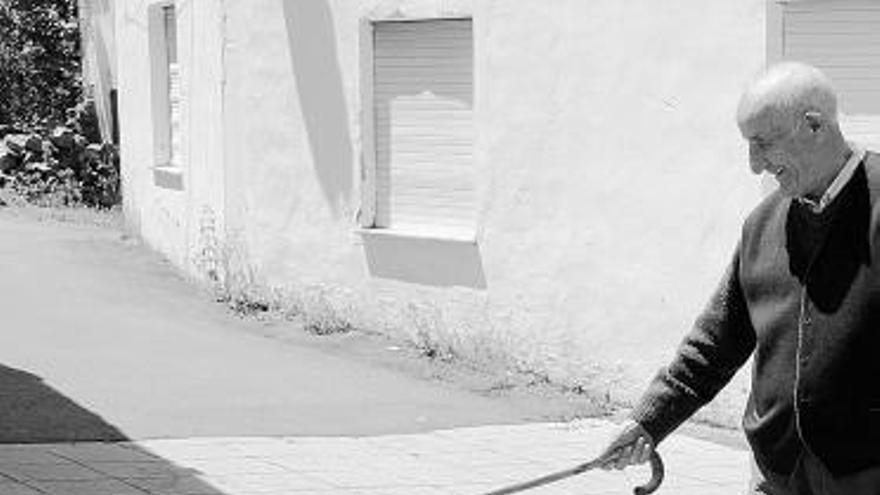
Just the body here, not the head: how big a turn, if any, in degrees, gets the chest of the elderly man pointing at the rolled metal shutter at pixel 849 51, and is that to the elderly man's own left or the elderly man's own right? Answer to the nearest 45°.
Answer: approximately 135° to the elderly man's own right

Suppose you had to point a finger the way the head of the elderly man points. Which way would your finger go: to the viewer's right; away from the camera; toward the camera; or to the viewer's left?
to the viewer's left

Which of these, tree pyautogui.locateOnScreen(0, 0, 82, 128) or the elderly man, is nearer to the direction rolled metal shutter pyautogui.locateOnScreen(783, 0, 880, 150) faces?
the elderly man

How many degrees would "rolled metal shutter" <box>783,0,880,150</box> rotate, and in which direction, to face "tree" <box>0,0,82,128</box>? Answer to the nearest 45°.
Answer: approximately 135° to its right

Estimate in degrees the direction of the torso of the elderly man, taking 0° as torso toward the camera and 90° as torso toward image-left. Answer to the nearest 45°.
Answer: approximately 45°

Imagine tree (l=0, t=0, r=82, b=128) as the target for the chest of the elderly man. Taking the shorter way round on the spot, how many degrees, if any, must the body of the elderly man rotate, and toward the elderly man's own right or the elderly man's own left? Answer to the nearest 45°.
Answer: approximately 90° to the elderly man's own right

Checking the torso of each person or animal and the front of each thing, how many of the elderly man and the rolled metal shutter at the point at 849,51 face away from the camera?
0

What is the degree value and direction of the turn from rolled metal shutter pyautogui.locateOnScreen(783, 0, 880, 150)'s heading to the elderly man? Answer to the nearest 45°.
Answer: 0° — it already faces them

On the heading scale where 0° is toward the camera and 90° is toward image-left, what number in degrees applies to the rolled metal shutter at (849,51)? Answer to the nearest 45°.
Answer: approximately 0°
